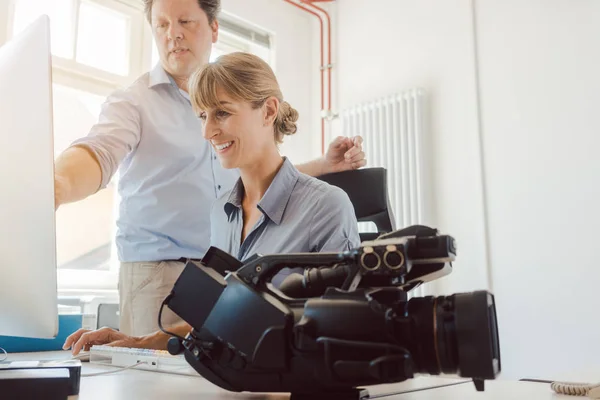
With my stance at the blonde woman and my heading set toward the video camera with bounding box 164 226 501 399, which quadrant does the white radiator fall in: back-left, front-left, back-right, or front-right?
back-left

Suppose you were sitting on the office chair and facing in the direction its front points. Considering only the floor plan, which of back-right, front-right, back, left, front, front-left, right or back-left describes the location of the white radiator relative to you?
back-right

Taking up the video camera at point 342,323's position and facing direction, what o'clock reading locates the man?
The man is roughly at 8 o'clock from the video camera.

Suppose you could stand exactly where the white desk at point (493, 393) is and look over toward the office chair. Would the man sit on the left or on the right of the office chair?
left

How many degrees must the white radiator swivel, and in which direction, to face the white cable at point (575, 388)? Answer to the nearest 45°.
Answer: approximately 45° to its left

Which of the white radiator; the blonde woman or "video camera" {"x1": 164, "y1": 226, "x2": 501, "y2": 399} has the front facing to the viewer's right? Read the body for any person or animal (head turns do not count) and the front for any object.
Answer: the video camera

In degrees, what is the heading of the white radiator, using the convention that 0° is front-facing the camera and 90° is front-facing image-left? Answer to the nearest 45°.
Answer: approximately 45°

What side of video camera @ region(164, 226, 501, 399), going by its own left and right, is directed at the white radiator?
left

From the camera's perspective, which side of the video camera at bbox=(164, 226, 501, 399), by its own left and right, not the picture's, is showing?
right

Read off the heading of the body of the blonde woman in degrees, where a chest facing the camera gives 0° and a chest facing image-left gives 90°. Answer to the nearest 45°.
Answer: approximately 45°

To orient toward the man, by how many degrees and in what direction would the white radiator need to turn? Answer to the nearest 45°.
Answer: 0° — it already faces them

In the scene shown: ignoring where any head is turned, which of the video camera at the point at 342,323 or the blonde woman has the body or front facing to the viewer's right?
the video camera
